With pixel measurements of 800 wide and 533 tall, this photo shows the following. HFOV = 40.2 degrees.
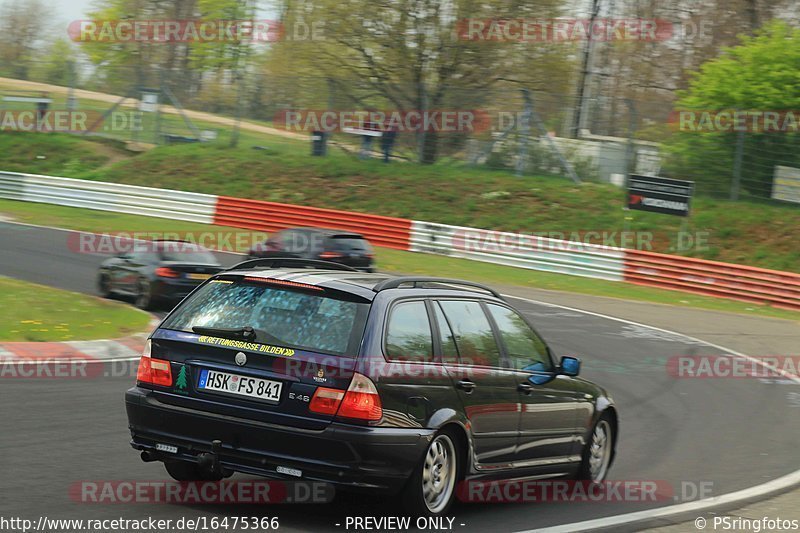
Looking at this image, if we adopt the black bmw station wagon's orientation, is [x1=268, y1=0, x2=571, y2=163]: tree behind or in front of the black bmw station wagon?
in front

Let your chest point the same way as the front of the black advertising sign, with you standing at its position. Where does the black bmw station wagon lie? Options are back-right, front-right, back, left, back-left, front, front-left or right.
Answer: front

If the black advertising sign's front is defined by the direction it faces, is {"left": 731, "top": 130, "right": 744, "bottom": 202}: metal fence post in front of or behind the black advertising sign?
behind

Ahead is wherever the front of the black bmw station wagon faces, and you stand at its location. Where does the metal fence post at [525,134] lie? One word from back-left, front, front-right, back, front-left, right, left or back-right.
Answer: front-left

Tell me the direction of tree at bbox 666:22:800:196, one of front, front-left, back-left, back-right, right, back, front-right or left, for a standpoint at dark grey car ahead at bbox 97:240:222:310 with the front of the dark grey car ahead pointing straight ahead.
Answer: right

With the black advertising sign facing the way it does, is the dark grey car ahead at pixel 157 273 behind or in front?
in front

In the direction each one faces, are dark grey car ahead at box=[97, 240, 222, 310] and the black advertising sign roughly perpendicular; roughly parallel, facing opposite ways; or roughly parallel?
roughly perpendicular

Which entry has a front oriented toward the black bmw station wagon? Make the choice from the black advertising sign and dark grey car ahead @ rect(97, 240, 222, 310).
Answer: the black advertising sign

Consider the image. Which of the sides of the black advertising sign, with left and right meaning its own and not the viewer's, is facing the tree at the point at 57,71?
right

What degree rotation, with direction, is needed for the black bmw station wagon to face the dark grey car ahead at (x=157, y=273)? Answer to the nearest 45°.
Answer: approximately 45° to its left

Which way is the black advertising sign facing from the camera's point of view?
toward the camera

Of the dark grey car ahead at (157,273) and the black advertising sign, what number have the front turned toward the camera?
1

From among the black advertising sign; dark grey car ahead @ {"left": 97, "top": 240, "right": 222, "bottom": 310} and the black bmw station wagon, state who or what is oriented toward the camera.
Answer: the black advertising sign

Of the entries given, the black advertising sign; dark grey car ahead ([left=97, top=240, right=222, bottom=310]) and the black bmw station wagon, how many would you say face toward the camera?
1

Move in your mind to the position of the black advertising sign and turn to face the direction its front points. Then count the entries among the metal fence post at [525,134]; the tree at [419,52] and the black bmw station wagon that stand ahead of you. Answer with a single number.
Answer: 1

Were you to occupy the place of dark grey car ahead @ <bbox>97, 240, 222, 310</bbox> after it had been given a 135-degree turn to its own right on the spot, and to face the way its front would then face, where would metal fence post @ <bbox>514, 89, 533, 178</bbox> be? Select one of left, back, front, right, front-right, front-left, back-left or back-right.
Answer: front-left

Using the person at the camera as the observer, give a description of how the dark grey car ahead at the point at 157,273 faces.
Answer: facing away from the viewer and to the left of the viewer

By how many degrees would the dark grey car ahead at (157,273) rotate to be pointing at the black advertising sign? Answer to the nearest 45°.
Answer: approximately 90° to its right

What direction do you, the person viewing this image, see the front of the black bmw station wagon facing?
facing away from the viewer and to the right of the viewer

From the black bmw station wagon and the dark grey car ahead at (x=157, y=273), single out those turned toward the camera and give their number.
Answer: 0

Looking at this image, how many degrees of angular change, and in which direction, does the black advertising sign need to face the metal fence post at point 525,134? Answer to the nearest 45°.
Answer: approximately 135° to its right
